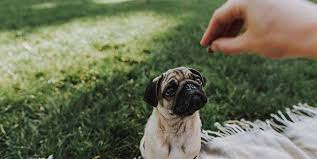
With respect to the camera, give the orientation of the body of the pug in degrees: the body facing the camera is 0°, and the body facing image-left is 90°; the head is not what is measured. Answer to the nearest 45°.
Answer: approximately 315°

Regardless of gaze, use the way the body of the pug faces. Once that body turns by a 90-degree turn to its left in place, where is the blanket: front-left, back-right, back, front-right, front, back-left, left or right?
front
